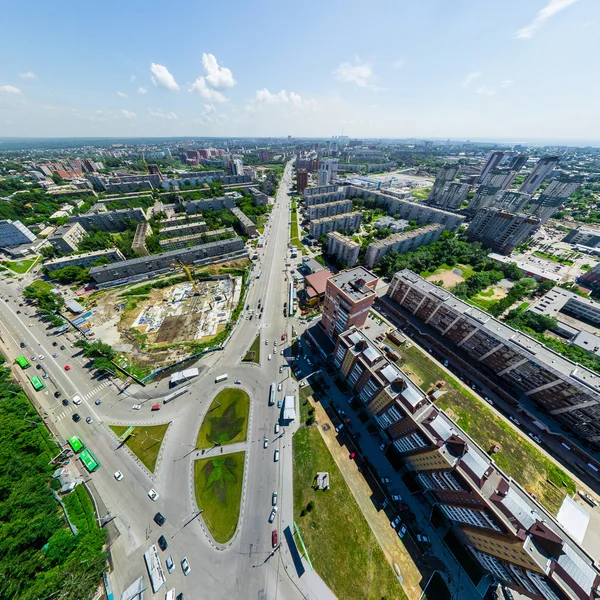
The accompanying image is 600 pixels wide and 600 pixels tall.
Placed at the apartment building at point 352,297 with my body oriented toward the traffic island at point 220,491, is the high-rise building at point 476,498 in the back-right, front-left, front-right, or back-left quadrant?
front-left

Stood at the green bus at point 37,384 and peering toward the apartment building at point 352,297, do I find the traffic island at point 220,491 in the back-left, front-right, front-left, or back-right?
front-right

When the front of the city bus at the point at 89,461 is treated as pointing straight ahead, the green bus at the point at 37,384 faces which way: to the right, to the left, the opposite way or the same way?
the same way

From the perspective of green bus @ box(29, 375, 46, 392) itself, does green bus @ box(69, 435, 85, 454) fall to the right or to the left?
on its right

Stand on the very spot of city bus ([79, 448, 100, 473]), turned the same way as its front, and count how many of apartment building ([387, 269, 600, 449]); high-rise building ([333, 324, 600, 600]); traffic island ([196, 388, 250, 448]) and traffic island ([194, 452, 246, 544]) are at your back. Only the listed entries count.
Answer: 0

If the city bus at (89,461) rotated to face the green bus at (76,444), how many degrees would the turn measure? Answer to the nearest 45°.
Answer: approximately 135° to its left

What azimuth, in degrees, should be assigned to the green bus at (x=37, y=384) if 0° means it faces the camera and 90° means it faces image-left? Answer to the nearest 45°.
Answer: approximately 315°

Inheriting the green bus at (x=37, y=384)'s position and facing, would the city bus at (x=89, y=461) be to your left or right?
on your right

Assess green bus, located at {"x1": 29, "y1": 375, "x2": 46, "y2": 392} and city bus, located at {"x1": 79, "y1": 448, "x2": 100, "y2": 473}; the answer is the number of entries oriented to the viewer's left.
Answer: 0

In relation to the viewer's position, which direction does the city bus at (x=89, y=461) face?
facing the viewer and to the right of the viewer

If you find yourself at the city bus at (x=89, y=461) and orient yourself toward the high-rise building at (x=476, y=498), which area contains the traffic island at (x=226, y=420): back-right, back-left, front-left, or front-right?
front-left

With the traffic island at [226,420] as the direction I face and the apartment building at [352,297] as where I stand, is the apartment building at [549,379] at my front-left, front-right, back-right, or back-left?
back-left
